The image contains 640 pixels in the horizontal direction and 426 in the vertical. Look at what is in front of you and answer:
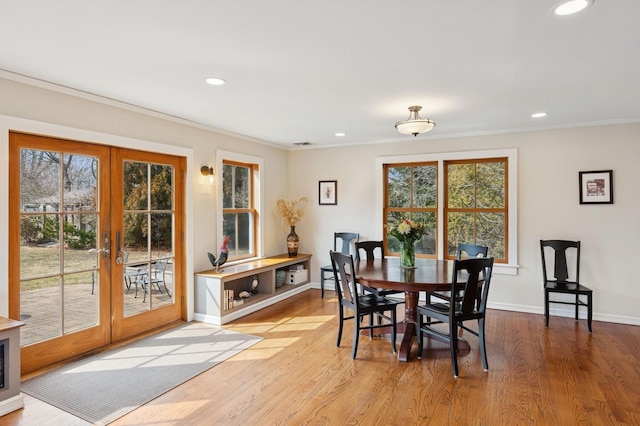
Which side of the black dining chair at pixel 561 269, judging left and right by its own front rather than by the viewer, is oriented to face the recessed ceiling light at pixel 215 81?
right

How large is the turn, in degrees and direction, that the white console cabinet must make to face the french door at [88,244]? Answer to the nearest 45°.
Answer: approximately 90° to its right

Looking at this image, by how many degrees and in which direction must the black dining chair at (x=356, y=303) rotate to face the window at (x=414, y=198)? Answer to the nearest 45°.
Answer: approximately 45° to its left

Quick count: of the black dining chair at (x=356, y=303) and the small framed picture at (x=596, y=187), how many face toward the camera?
1

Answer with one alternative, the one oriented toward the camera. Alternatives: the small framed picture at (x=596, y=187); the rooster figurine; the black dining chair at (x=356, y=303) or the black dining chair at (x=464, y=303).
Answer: the small framed picture

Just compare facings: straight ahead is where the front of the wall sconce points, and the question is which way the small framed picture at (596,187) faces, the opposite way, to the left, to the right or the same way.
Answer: to the right

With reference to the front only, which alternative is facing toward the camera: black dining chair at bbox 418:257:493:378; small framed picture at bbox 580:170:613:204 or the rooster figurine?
the small framed picture

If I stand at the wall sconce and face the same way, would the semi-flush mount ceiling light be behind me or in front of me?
in front

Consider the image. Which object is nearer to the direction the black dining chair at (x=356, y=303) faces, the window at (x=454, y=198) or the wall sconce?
the window

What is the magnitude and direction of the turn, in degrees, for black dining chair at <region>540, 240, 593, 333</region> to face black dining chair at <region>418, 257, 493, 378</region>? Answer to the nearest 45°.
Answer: approximately 45° to its right

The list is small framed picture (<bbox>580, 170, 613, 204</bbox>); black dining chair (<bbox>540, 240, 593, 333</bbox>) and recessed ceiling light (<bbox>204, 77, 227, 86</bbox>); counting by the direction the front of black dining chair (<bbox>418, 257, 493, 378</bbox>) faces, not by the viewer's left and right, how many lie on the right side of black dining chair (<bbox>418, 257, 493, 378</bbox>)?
2

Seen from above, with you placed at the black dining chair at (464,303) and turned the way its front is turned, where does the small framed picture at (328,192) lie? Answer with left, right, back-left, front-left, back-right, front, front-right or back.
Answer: front

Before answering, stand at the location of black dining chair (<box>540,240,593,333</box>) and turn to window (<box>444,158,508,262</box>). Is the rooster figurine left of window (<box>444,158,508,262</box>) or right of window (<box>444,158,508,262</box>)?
left

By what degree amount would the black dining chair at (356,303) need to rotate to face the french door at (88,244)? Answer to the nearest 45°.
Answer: approximately 135° to its left
